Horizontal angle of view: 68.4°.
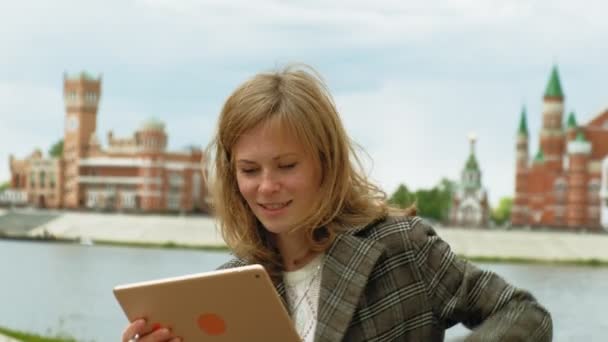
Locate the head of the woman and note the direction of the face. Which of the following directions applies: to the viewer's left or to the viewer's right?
to the viewer's left

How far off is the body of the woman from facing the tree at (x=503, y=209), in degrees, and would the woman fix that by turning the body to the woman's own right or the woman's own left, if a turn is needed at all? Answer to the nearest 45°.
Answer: approximately 135° to the woman's own right

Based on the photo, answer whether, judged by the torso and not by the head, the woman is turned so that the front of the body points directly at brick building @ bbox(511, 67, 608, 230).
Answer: no

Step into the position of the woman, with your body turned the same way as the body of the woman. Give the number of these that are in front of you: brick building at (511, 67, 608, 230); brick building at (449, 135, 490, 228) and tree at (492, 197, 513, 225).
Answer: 0

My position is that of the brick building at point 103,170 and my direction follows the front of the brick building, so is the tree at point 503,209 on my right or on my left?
on my left

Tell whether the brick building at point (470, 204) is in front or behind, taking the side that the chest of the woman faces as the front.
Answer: behind

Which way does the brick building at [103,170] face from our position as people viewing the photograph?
facing the viewer

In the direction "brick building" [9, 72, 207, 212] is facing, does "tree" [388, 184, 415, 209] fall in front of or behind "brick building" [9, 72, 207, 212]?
in front

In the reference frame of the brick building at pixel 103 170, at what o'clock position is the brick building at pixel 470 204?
the brick building at pixel 470 204 is roughly at 10 o'clock from the brick building at pixel 103 170.

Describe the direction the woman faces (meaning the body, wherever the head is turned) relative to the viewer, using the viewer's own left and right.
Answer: facing the viewer and to the left of the viewer

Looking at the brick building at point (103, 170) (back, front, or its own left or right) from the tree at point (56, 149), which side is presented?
back

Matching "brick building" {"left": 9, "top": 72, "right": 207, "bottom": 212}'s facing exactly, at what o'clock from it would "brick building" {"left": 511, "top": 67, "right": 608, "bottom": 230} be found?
"brick building" {"left": 511, "top": 67, "right": 608, "bottom": 230} is roughly at 10 o'clock from "brick building" {"left": 9, "top": 72, "right": 207, "bottom": 212}.
